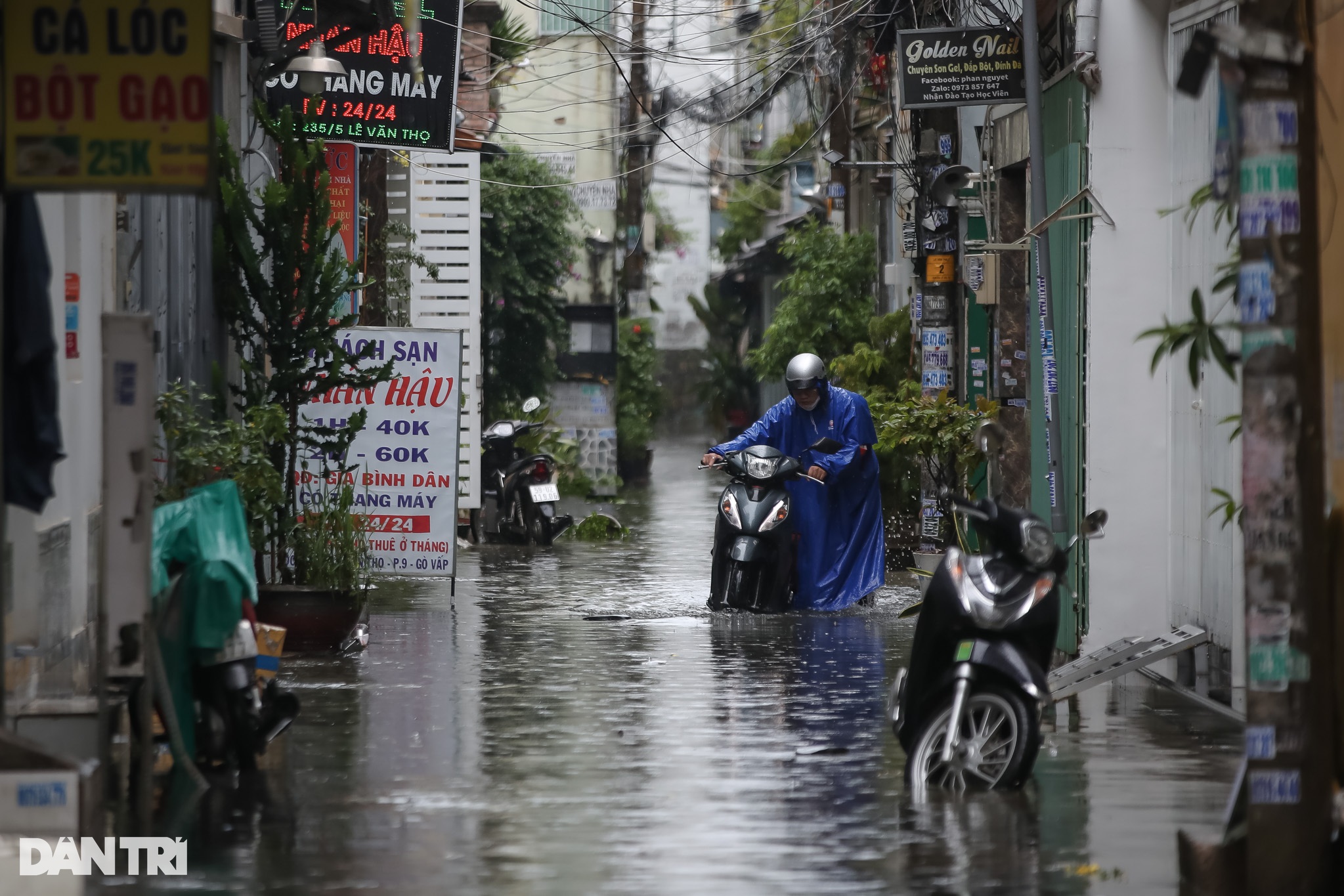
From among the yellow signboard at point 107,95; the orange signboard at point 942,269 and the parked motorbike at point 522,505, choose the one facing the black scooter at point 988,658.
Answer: the orange signboard at point 942,269

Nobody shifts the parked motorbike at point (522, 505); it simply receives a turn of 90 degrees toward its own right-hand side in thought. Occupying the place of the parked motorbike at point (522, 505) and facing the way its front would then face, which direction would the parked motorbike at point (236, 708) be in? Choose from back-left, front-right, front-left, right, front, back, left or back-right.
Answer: back-right

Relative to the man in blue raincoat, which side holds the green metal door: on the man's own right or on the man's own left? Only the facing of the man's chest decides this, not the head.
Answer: on the man's own left

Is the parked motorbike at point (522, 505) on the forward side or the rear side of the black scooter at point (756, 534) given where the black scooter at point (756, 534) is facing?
on the rear side

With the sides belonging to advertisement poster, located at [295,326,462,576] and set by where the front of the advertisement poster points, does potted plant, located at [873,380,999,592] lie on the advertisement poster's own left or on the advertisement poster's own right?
on the advertisement poster's own left

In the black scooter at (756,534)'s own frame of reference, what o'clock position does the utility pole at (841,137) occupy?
The utility pole is roughly at 6 o'clock from the black scooter.

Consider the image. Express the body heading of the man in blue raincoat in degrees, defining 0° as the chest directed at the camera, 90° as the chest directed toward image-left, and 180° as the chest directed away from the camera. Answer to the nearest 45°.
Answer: approximately 45°

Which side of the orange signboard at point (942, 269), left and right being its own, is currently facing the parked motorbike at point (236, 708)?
front

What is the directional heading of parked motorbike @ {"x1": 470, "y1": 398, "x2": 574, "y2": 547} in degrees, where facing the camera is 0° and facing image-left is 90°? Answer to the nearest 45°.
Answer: approximately 135°

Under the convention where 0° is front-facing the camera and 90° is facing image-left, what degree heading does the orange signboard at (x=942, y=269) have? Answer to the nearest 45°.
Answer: approximately 0°

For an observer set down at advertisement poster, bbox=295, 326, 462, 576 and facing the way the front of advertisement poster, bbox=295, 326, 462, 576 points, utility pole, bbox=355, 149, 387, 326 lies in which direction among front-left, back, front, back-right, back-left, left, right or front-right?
back

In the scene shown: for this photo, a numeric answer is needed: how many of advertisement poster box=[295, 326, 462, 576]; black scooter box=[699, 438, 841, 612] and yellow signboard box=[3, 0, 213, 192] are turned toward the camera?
3

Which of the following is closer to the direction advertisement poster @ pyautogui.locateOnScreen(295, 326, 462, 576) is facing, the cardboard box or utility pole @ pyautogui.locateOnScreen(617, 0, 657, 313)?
the cardboard box
